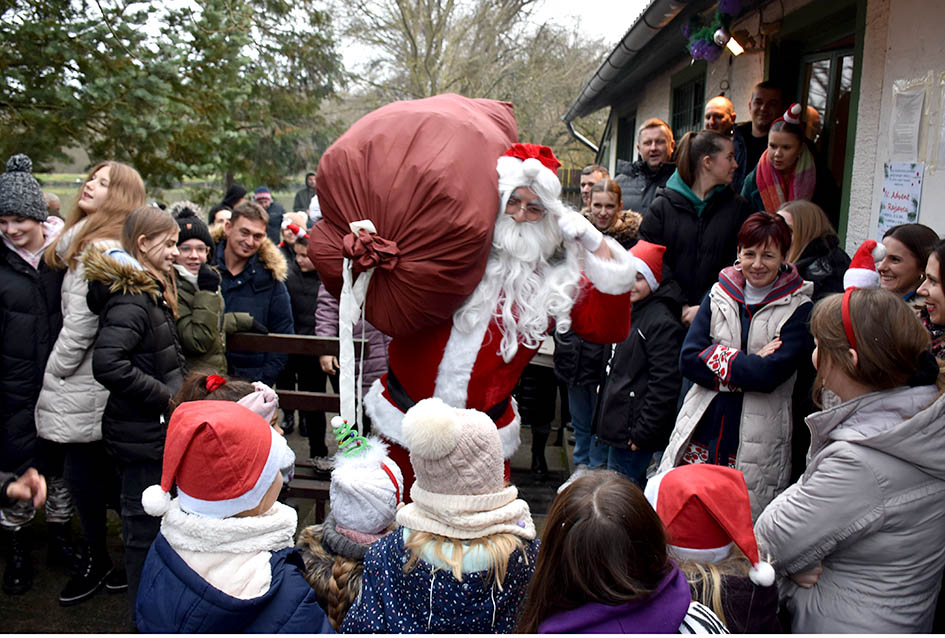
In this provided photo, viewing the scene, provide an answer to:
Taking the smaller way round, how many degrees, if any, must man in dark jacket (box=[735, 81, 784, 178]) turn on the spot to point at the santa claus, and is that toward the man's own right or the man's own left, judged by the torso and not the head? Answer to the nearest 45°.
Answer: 0° — they already face them

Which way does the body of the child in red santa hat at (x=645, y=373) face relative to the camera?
to the viewer's left

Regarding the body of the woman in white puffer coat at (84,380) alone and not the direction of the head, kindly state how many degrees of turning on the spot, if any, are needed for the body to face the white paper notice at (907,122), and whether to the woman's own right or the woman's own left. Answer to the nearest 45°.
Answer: approximately 135° to the woman's own left

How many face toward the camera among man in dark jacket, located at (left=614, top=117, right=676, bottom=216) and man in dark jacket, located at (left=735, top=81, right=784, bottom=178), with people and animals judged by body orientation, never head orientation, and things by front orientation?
2

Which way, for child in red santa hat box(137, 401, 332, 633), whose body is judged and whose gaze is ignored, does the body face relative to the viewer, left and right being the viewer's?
facing away from the viewer and to the right of the viewer

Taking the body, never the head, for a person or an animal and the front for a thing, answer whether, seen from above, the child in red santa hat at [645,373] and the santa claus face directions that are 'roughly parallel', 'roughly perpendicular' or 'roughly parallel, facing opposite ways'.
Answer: roughly perpendicular

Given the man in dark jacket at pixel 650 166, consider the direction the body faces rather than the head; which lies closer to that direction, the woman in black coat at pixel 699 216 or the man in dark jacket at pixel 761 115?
the woman in black coat

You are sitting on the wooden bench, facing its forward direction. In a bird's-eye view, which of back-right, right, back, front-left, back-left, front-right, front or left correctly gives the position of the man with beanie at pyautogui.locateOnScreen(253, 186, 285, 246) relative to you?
back

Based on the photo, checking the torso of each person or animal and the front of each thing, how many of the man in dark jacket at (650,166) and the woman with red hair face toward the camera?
2

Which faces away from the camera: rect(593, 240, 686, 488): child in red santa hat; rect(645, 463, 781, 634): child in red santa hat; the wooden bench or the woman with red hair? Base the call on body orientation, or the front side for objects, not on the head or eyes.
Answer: rect(645, 463, 781, 634): child in red santa hat

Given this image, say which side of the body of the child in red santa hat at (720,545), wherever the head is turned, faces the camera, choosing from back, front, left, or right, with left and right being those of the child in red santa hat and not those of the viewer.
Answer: back

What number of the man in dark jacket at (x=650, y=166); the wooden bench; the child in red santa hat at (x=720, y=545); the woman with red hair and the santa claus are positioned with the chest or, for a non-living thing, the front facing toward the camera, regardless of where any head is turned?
4

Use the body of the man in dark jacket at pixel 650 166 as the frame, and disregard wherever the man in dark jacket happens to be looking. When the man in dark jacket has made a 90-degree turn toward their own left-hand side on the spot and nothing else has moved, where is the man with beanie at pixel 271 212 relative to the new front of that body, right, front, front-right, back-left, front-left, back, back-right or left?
back-left
